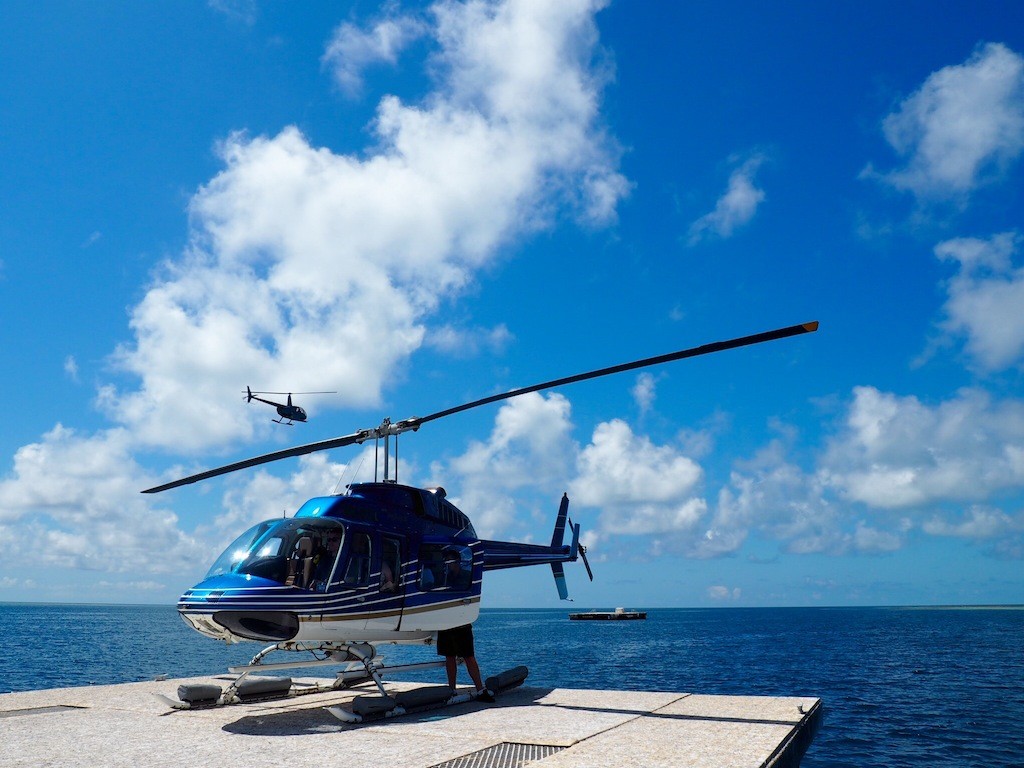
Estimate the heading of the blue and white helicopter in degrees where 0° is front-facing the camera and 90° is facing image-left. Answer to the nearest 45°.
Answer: approximately 45°
